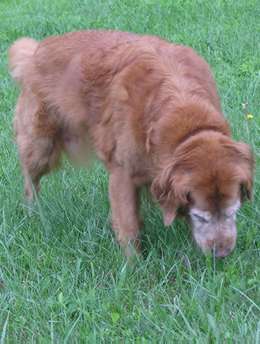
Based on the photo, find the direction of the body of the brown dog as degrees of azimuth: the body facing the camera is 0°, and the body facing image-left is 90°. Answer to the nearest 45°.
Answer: approximately 315°
